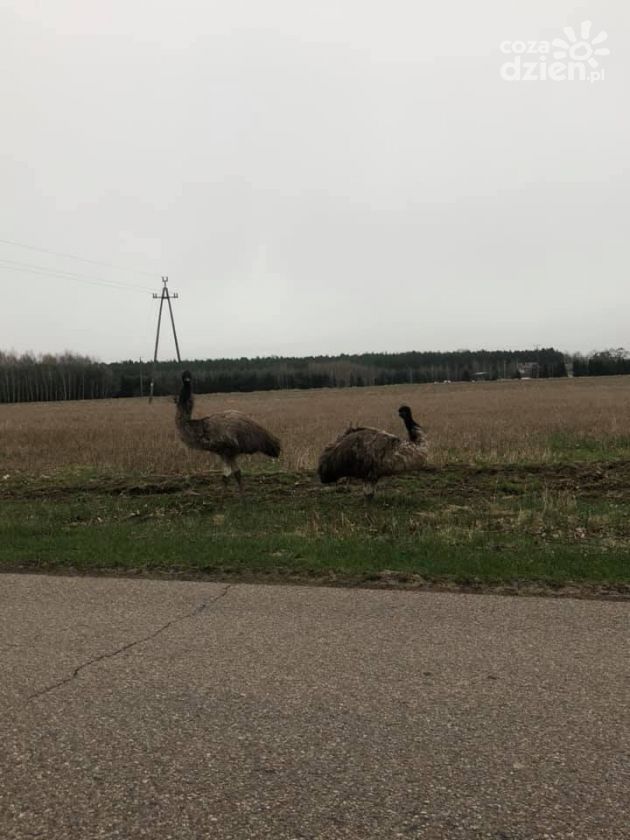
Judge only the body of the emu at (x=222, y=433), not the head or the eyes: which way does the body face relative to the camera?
to the viewer's left

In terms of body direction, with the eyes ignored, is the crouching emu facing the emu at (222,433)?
no

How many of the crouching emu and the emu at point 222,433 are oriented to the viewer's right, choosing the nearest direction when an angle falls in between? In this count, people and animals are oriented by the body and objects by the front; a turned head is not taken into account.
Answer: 1

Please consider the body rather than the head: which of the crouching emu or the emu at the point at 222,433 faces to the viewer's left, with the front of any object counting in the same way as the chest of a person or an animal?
the emu

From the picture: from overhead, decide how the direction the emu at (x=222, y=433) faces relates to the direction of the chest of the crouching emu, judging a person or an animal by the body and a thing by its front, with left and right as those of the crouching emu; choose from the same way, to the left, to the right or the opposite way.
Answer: the opposite way

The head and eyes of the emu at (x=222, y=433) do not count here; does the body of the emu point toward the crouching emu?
no

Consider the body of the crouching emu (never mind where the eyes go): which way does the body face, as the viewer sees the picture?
to the viewer's right
